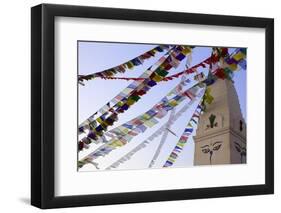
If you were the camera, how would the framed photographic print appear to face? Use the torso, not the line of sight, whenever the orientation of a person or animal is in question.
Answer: facing the viewer and to the right of the viewer
